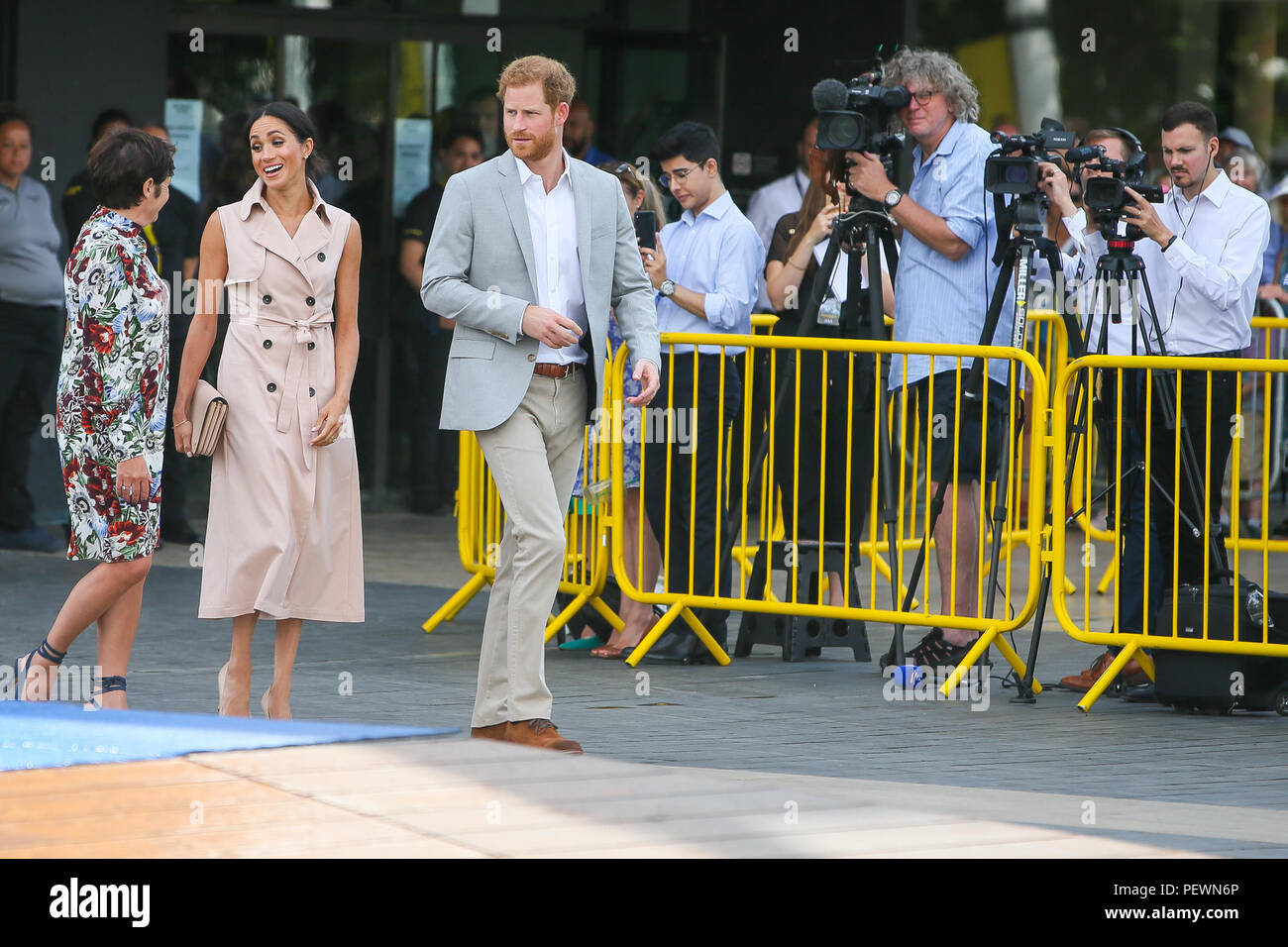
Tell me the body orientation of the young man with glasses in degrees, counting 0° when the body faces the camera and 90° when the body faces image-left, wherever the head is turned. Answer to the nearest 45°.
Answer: approximately 45°

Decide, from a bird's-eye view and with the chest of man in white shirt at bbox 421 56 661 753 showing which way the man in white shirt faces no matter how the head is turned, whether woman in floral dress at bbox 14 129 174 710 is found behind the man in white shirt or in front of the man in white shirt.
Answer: behind

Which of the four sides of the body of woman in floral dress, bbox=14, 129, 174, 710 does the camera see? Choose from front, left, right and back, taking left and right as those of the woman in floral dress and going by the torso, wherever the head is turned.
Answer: right

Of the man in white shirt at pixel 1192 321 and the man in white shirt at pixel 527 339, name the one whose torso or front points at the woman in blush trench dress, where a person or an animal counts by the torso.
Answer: the man in white shirt at pixel 1192 321

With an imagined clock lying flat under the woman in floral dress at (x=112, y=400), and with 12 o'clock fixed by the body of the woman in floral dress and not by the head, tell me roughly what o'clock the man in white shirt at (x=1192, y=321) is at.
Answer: The man in white shirt is roughly at 12 o'clock from the woman in floral dress.

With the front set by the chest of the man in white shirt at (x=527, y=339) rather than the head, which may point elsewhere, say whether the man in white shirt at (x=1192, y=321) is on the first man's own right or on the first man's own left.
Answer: on the first man's own left

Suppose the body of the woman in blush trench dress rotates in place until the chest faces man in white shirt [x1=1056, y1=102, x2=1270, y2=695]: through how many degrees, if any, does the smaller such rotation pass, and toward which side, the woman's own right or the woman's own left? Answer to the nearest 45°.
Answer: approximately 90° to the woman's own left

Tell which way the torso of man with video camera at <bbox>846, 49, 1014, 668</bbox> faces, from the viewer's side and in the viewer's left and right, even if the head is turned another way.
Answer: facing to the left of the viewer

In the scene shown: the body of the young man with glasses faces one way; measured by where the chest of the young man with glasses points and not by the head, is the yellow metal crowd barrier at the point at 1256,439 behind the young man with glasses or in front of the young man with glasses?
behind

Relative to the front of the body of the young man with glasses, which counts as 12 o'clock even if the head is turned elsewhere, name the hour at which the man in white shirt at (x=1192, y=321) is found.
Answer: The man in white shirt is roughly at 8 o'clock from the young man with glasses.

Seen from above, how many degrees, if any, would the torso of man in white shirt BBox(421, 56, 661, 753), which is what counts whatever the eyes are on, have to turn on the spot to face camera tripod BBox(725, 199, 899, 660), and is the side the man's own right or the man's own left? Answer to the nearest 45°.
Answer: approximately 90° to the man's own left
